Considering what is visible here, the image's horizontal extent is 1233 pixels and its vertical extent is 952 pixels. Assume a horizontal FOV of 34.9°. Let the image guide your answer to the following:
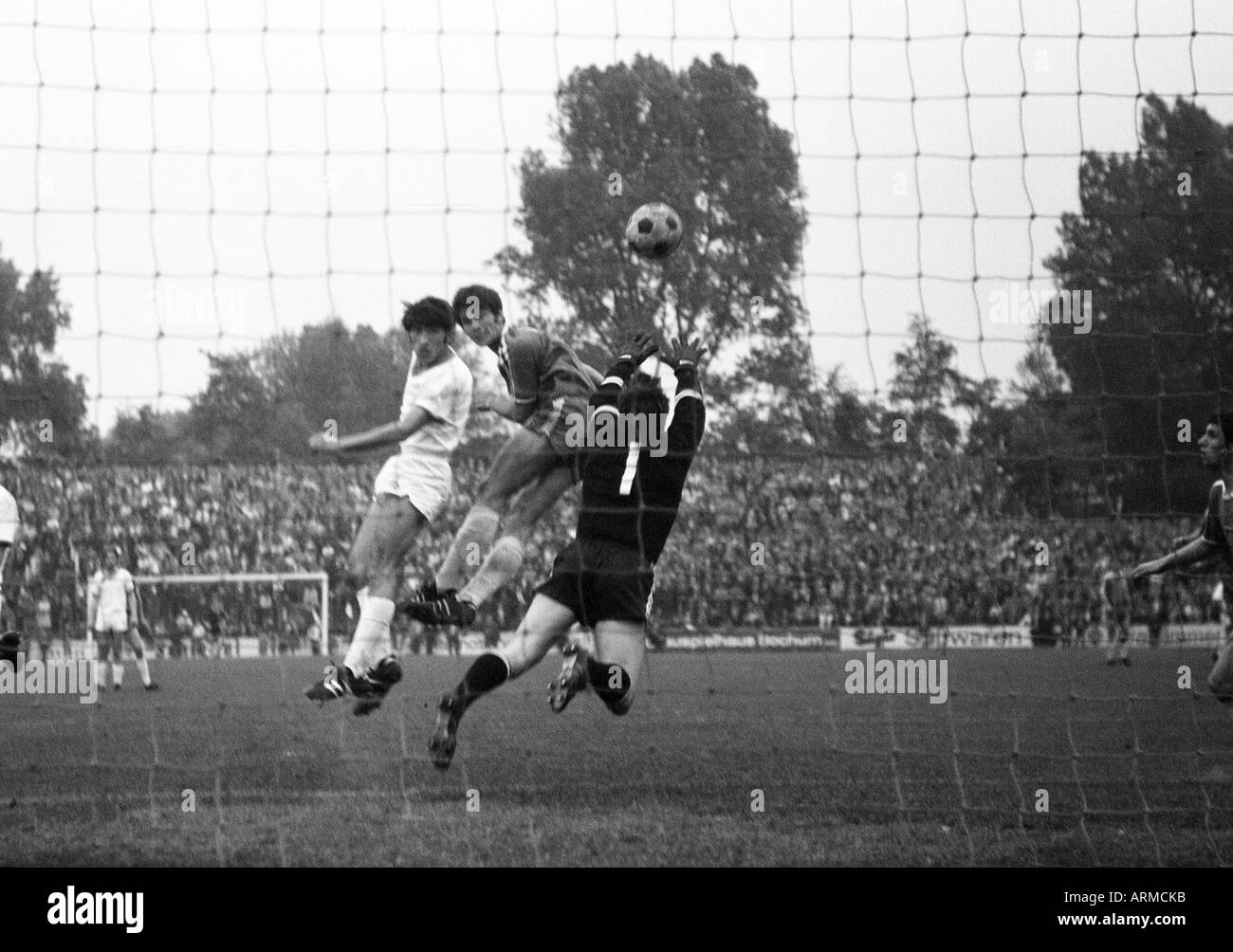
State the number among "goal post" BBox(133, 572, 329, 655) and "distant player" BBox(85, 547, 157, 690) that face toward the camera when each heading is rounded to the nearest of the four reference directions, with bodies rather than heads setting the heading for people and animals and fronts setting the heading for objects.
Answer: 2

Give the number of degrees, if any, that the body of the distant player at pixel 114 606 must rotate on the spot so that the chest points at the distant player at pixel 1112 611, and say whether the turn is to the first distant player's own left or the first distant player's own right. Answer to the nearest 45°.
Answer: approximately 90° to the first distant player's own left

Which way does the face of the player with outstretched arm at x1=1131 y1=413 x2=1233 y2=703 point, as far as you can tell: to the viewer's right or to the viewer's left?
to the viewer's left

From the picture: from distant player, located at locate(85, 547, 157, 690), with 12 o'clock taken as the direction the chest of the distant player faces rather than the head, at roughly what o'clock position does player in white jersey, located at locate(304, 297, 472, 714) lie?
The player in white jersey is roughly at 12 o'clock from the distant player.

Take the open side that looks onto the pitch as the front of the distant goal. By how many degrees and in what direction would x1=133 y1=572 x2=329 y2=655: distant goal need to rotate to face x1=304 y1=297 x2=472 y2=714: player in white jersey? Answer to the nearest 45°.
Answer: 0° — it already faces them

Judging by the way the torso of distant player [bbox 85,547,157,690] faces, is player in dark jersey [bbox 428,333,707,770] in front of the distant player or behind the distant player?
in front

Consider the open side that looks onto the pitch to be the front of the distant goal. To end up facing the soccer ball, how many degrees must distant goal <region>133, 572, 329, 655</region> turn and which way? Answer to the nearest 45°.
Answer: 0° — it already faces it

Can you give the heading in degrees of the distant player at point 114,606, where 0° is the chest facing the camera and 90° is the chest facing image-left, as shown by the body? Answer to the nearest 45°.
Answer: approximately 0°
